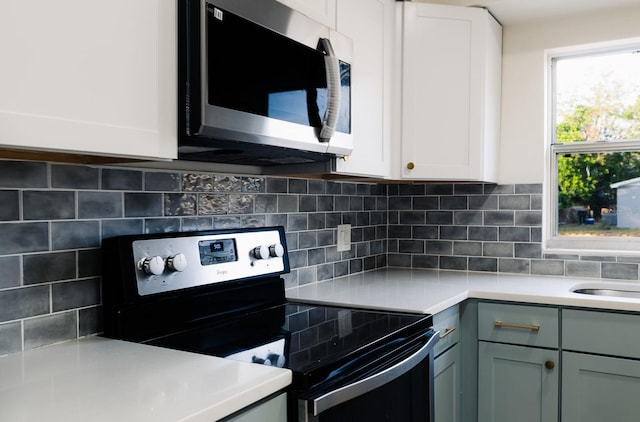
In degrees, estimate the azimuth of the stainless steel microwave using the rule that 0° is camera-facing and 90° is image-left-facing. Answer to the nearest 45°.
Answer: approximately 315°

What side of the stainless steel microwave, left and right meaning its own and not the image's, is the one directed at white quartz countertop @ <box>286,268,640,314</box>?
left

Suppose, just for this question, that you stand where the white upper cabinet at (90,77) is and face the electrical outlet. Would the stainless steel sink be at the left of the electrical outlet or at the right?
right

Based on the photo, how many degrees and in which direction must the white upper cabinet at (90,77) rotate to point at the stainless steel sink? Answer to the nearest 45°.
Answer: approximately 45° to its left

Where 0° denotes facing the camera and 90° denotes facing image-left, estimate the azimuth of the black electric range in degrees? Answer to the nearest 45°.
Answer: approximately 315°

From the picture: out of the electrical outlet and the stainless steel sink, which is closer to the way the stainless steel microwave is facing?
the stainless steel sink
